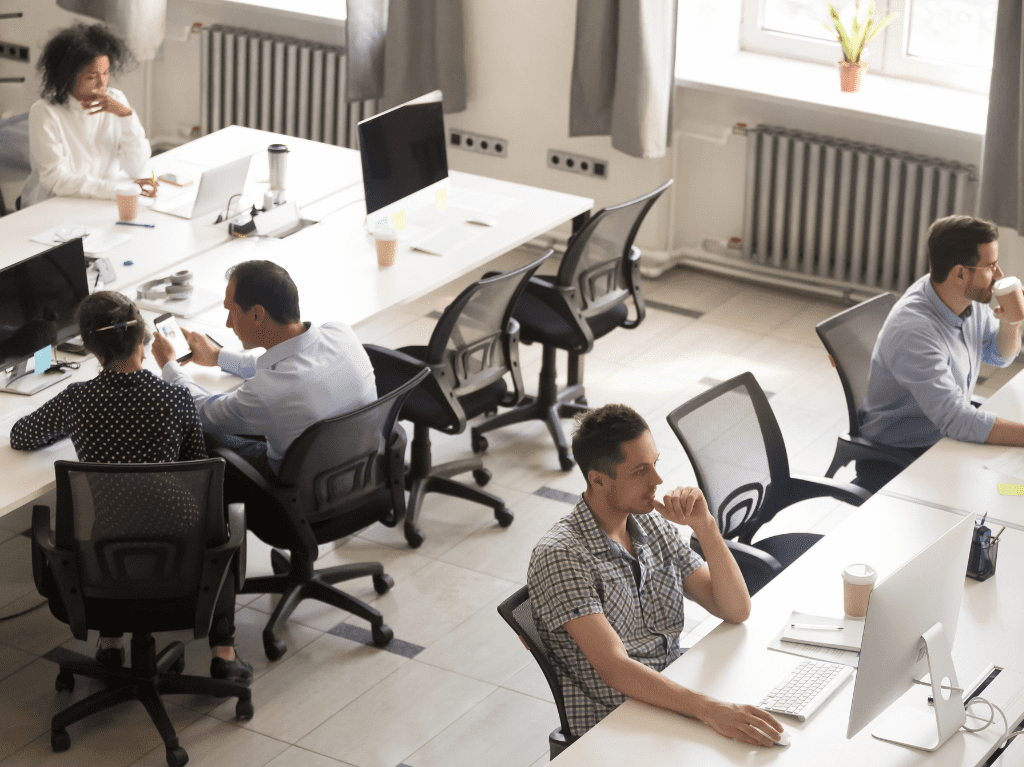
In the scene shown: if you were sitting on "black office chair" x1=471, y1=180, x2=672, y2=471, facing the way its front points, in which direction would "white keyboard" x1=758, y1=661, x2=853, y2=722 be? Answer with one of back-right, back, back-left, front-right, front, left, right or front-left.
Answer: back-left

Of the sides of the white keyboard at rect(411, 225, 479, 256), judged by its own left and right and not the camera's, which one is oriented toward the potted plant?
left

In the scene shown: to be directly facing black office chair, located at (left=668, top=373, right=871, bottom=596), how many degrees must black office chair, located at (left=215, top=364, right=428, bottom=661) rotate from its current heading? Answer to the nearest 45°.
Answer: approximately 135° to its right

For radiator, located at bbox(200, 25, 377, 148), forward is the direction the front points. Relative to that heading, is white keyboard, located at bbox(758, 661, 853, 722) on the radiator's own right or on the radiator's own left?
on the radiator's own left

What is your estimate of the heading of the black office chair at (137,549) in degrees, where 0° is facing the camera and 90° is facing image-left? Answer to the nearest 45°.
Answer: approximately 180°

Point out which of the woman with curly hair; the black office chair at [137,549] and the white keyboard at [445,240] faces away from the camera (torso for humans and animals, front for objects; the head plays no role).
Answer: the black office chair

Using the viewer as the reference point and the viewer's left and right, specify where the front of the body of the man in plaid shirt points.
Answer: facing the viewer and to the right of the viewer

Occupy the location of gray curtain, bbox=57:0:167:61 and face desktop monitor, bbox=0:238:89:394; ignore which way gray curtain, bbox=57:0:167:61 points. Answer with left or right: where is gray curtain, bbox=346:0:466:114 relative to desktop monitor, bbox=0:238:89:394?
left

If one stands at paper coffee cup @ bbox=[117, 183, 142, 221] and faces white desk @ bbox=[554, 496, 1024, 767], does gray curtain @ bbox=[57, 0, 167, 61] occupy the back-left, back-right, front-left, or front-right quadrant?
back-left

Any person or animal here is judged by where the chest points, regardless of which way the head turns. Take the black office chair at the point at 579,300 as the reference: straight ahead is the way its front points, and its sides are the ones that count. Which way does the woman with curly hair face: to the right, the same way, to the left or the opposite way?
the opposite way

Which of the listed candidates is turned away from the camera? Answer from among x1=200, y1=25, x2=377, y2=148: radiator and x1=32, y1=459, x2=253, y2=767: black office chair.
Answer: the black office chair

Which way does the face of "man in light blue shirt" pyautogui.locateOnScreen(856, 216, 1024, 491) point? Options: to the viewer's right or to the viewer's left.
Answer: to the viewer's right

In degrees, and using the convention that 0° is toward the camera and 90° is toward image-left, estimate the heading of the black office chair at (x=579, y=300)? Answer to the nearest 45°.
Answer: approximately 135°

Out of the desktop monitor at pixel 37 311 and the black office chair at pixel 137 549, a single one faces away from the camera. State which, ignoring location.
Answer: the black office chair

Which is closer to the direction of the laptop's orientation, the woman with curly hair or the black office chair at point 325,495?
the woman with curly hair
